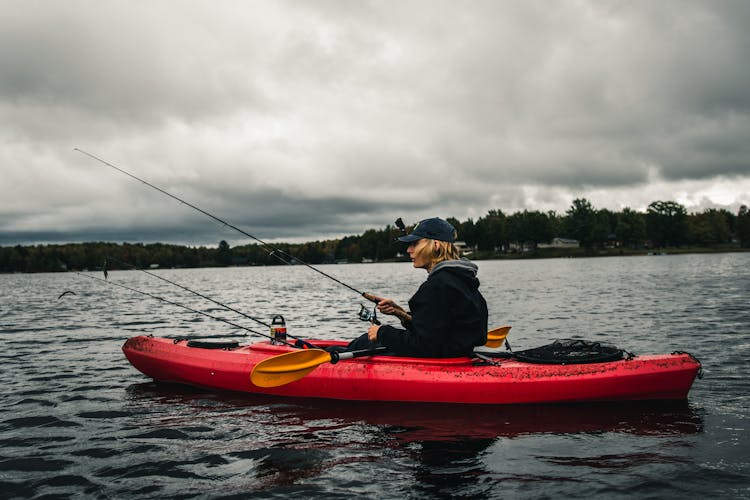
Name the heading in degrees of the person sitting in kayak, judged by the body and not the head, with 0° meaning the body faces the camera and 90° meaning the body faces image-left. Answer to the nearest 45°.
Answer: approximately 90°

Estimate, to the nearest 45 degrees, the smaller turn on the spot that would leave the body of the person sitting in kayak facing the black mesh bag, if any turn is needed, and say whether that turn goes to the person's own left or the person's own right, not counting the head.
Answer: approximately 180°
